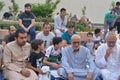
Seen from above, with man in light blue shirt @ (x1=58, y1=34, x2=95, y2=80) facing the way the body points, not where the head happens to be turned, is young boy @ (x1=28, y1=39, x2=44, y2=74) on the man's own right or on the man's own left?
on the man's own right

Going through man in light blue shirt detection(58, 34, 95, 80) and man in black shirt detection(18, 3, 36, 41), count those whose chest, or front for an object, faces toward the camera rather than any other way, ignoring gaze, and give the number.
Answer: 2

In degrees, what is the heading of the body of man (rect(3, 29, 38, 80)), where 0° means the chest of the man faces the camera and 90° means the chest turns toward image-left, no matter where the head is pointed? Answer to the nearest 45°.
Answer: approximately 315°

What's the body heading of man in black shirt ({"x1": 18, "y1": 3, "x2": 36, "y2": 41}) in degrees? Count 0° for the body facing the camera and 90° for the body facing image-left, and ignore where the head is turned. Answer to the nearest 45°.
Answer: approximately 0°

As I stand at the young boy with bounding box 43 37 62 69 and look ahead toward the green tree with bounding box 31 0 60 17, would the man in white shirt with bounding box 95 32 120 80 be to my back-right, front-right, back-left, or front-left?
back-right

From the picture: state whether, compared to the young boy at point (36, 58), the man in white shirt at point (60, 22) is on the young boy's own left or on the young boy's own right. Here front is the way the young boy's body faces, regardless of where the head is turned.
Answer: on the young boy's own left

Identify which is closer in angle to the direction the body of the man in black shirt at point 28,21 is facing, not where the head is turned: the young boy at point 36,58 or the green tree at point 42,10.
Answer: the young boy

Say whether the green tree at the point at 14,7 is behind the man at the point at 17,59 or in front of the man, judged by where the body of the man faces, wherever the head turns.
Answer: behind

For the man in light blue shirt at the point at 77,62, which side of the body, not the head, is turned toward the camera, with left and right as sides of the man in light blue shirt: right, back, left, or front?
front
